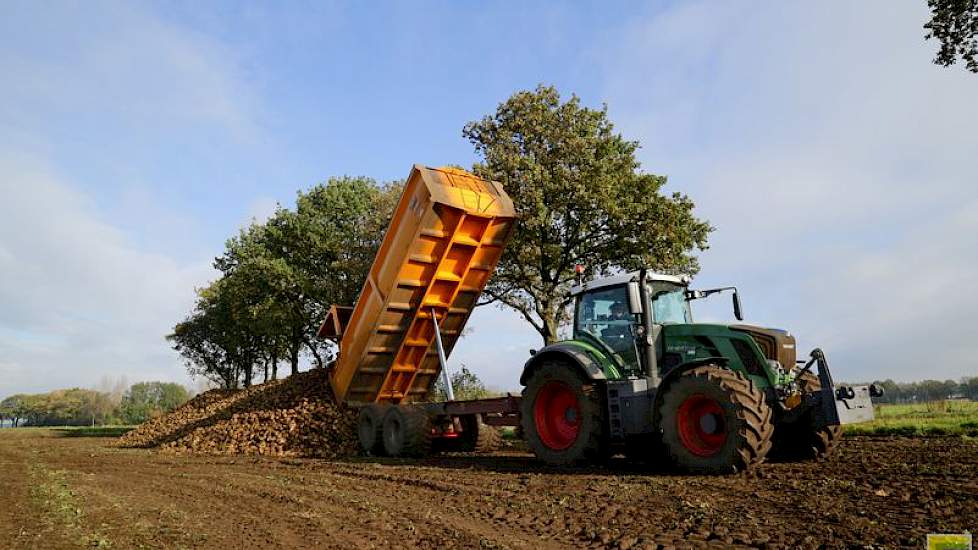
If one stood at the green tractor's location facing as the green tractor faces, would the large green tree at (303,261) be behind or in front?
behind

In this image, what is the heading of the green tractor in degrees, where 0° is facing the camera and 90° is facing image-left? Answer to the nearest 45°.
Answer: approximately 315°

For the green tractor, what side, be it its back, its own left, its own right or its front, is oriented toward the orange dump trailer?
back

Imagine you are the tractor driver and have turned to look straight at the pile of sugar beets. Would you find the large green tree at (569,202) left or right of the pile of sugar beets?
right

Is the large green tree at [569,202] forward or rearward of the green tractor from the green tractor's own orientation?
rearward

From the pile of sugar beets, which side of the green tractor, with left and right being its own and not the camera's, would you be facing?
back
